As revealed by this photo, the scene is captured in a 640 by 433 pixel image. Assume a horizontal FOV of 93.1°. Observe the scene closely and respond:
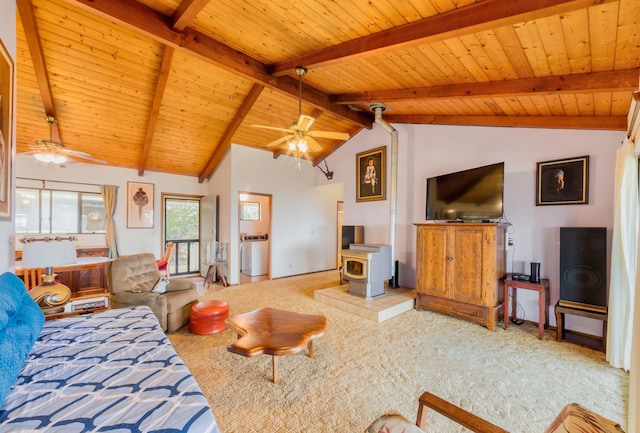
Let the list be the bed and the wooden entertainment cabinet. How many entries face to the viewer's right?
1

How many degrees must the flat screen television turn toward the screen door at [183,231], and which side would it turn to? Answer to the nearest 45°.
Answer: approximately 45° to its right

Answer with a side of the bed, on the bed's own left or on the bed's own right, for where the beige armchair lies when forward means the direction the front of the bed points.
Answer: on the bed's own left

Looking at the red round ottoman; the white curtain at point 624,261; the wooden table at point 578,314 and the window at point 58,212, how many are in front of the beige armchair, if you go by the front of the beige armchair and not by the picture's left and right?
3

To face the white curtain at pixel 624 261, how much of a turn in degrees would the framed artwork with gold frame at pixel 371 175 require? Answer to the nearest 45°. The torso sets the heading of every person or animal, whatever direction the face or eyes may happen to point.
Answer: approximately 90° to its left

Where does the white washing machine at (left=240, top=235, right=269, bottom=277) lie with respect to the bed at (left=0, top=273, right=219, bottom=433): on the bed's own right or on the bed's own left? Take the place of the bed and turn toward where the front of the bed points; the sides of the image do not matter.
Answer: on the bed's own left

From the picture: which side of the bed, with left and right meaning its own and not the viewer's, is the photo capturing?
right

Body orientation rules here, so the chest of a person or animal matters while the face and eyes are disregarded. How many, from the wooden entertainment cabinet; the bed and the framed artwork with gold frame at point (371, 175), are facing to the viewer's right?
1

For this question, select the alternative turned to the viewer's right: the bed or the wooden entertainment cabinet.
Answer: the bed

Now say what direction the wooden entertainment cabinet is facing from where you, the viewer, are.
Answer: facing the viewer and to the left of the viewer

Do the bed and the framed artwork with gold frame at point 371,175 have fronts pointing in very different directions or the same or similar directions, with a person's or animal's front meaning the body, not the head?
very different directions

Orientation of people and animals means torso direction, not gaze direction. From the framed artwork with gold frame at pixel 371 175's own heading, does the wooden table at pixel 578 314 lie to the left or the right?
on its left

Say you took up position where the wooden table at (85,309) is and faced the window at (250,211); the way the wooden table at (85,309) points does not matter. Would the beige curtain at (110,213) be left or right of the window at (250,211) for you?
left

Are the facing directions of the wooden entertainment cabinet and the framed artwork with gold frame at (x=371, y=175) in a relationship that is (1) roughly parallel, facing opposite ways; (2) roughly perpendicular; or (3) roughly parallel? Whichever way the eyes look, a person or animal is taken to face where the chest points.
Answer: roughly parallel

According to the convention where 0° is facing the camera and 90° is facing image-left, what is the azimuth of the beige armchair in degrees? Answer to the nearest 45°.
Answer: approximately 315°

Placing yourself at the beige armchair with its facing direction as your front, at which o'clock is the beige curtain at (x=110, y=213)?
The beige curtain is roughly at 7 o'clock from the beige armchair.

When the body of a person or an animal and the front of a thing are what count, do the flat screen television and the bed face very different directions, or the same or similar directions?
very different directions
